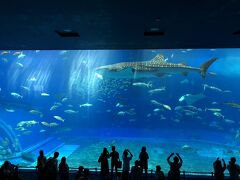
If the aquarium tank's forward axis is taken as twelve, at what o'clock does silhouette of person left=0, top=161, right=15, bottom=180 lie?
The silhouette of person is roughly at 12 o'clock from the aquarium tank.

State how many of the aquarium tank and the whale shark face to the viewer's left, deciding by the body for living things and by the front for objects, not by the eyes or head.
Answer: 1

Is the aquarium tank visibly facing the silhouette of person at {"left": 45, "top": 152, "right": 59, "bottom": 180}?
yes

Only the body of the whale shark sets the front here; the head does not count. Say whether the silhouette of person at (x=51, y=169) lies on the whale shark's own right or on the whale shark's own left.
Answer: on the whale shark's own left

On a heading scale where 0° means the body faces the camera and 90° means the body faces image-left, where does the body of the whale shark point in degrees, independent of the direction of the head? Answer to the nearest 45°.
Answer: approximately 90°

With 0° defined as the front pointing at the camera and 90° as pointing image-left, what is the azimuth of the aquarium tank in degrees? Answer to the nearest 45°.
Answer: approximately 0°

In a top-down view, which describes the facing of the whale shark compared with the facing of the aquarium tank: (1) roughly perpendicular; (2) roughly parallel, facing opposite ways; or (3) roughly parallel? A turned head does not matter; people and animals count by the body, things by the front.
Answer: roughly perpendicular

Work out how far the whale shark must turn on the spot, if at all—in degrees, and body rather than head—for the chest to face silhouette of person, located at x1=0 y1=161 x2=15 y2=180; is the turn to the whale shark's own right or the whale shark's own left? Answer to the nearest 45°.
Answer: approximately 90° to the whale shark's own left
